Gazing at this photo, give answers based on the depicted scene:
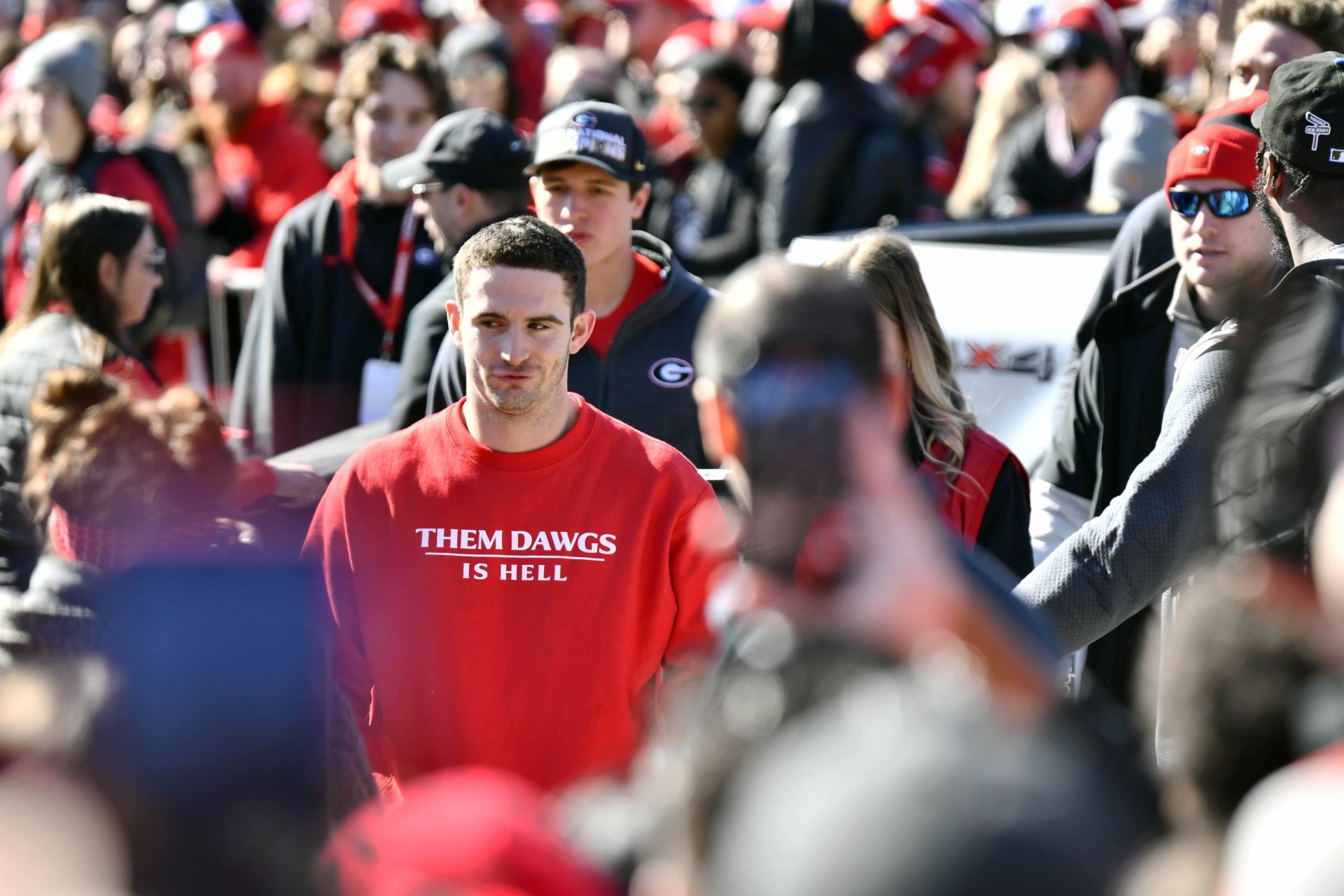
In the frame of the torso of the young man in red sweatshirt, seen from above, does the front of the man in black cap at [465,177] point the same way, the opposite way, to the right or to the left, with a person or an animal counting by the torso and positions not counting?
to the right

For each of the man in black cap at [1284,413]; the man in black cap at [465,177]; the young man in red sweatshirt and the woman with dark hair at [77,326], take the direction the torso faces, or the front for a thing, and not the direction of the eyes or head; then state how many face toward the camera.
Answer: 1

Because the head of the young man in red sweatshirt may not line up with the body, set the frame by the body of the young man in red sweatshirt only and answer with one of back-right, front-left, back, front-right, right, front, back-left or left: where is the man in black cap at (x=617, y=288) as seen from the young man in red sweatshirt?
back

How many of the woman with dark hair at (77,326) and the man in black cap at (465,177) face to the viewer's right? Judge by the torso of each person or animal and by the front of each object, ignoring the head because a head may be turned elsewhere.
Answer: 1

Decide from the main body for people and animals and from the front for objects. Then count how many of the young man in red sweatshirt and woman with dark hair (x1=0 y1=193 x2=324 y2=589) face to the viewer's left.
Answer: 0

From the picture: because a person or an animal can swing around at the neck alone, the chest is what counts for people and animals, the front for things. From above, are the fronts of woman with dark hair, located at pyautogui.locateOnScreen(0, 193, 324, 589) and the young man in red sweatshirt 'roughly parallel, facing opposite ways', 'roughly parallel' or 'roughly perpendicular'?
roughly perpendicular

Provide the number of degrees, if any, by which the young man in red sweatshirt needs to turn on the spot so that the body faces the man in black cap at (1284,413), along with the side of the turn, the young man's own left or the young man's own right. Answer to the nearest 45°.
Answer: approximately 45° to the young man's own left

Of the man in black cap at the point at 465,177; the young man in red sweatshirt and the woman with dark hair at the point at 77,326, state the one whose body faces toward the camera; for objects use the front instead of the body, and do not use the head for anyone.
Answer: the young man in red sweatshirt

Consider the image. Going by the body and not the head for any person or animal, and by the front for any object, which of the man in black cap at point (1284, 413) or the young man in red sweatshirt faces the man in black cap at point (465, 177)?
the man in black cap at point (1284, 413)

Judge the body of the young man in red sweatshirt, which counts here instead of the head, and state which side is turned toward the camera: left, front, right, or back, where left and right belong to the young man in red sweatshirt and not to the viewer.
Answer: front

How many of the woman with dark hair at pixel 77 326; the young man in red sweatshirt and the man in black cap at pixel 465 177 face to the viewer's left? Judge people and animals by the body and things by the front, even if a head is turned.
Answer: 1

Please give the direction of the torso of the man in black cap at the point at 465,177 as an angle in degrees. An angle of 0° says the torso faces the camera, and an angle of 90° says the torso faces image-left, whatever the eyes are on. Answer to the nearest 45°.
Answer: approximately 90°

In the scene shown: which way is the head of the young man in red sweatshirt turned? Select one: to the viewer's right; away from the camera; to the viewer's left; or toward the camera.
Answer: toward the camera

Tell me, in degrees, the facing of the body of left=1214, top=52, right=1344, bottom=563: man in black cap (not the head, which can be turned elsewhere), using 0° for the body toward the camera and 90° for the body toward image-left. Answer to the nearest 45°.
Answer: approximately 135°

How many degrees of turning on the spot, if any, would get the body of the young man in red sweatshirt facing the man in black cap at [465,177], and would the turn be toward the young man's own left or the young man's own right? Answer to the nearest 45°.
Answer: approximately 180°

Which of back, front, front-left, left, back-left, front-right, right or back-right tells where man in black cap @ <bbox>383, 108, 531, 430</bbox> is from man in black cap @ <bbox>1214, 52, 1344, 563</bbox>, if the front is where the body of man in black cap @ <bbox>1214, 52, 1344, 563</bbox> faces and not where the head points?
front

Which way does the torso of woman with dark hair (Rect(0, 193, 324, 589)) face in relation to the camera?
to the viewer's right
